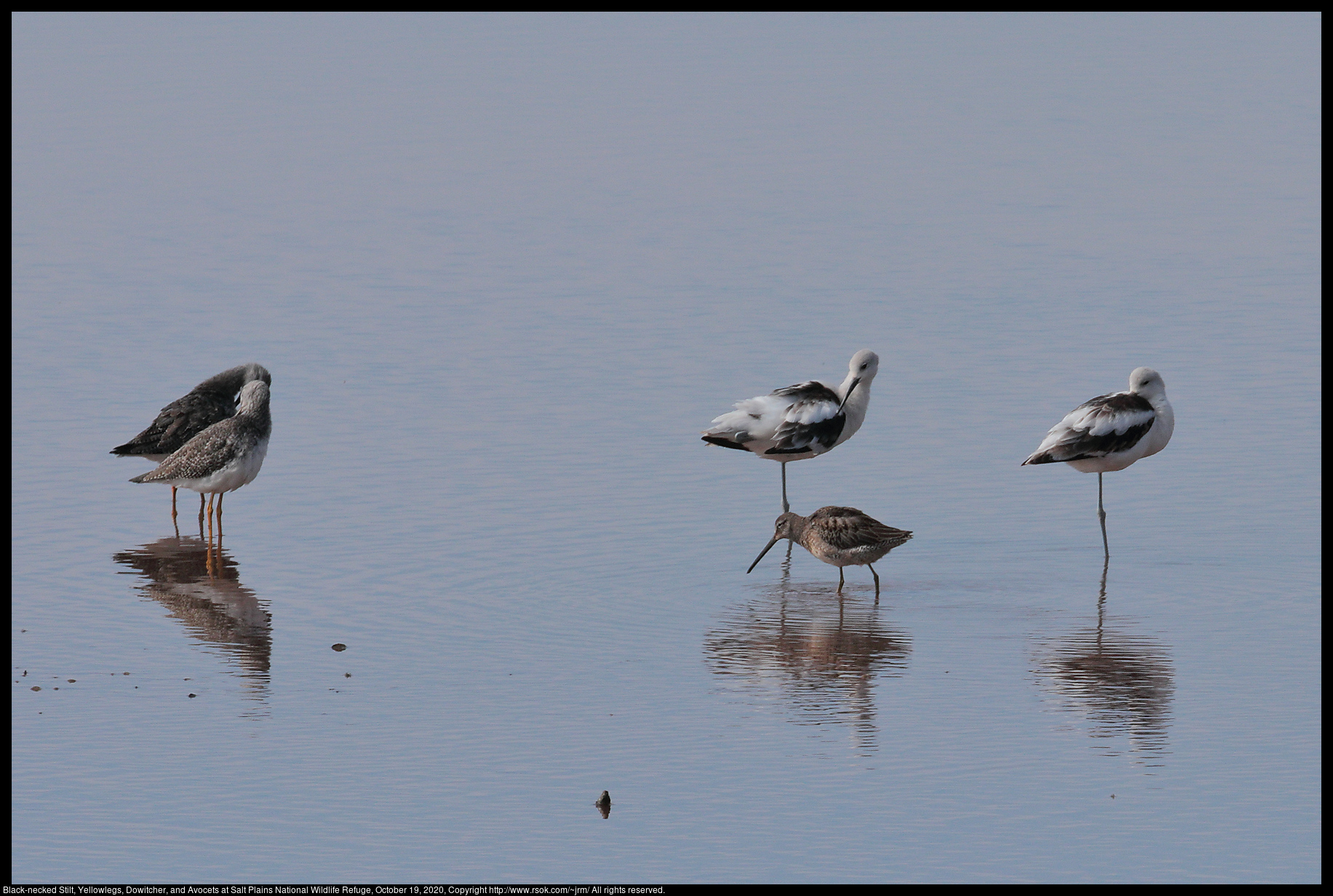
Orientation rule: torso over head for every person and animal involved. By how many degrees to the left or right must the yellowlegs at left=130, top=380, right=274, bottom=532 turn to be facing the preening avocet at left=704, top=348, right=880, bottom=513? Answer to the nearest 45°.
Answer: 0° — it already faces it

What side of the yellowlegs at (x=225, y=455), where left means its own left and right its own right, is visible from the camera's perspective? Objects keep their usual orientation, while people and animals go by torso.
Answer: right

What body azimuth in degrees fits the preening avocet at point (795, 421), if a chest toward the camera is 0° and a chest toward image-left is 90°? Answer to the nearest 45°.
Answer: approximately 270°

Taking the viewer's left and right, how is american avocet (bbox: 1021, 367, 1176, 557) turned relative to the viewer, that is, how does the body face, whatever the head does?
facing to the right of the viewer

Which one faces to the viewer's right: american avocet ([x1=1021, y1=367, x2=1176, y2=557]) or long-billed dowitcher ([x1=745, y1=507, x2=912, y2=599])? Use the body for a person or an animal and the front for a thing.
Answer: the american avocet

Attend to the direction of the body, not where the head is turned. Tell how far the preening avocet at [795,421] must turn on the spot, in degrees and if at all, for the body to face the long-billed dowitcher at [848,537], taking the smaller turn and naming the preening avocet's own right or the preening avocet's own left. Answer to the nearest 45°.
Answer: approximately 90° to the preening avocet's own right

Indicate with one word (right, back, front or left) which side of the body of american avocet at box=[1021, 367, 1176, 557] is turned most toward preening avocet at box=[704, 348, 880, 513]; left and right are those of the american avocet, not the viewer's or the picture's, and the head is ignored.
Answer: back

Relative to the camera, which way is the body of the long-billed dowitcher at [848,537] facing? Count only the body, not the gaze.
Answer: to the viewer's left

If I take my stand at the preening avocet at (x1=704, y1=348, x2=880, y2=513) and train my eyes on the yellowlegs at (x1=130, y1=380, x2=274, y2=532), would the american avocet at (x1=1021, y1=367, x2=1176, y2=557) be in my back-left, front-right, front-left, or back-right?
back-left
